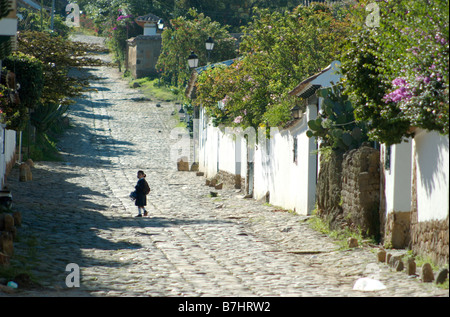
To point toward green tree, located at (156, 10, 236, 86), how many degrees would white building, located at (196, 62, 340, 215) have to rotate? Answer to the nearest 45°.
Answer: approximately 135° to its right

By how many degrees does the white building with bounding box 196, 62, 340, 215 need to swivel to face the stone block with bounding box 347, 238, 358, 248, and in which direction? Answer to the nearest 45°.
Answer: approximately 45° to its left

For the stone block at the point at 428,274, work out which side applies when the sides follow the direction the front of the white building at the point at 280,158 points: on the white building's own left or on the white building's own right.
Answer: on the white building's own left

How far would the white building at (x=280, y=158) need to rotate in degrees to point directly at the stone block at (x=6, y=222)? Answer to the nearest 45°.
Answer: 0° — it already faces it

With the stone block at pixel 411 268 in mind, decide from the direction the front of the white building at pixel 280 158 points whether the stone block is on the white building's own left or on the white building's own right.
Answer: on the white building's own left

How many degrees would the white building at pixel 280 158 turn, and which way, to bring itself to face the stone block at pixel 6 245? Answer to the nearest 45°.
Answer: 0° — it already faces it

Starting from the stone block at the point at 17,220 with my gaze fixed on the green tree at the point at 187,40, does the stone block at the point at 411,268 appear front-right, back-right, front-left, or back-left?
back-right

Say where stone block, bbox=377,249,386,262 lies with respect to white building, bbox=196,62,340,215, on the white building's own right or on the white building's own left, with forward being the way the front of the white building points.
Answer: on the white building's own left

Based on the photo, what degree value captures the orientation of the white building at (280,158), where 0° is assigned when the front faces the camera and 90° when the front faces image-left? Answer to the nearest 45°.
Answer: approximately 45°
